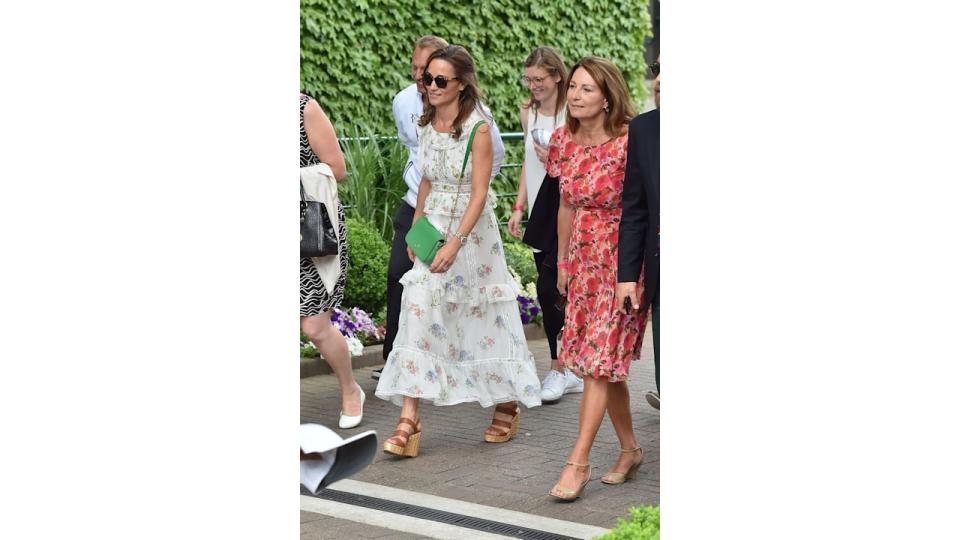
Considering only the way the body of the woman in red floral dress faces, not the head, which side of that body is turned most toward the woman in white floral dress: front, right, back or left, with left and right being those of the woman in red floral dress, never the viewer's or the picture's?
right

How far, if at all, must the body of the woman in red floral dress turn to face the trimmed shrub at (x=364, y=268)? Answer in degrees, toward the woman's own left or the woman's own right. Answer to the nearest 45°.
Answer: approximately 90° to the woman's own right

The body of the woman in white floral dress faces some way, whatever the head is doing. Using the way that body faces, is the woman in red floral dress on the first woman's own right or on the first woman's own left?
on the first woman's own left

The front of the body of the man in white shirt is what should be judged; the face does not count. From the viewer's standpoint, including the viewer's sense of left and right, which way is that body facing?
facing the viewer and to the left of the viewer

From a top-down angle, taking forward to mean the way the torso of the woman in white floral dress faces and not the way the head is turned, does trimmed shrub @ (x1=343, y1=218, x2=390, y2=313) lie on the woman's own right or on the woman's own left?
on the woman's own right

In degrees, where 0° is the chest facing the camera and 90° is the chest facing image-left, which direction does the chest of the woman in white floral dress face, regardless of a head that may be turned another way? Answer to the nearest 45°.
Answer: approximately 45°

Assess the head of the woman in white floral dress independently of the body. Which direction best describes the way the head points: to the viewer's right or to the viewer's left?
to the viewer's left

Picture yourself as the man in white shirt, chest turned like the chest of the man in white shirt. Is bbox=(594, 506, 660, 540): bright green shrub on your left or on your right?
on your left

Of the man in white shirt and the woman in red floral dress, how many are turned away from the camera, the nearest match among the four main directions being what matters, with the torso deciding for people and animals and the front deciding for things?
0
